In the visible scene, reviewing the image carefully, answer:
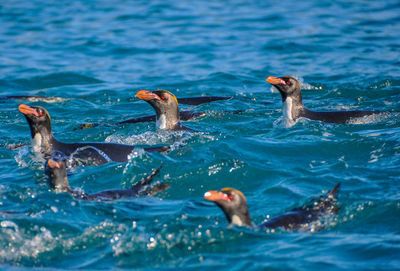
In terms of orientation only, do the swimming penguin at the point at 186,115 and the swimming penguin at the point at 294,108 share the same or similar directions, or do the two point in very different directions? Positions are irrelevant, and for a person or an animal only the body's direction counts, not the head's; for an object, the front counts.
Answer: same or similar directions

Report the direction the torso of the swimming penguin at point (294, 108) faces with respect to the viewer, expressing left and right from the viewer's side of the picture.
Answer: facing to the left of the viewer

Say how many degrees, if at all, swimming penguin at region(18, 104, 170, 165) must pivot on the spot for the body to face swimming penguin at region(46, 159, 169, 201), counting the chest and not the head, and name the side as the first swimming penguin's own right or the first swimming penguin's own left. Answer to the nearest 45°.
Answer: approximately 90° to the first swimming penguin's own left

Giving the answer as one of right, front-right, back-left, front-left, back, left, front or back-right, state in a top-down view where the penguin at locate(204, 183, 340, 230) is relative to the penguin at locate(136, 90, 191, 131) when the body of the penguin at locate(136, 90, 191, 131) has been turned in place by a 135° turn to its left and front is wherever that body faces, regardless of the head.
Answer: front-right

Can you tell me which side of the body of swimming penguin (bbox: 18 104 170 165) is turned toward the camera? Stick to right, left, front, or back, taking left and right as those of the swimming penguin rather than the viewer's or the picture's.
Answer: left

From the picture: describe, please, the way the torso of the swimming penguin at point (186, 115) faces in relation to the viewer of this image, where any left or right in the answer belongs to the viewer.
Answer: facing to the left of the viewer

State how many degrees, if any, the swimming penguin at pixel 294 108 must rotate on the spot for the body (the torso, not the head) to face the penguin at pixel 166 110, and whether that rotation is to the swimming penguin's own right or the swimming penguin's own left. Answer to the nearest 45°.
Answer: approximately 45° to the swimming penguin's own left

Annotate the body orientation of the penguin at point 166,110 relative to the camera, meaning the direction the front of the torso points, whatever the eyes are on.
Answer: to the viewer's left

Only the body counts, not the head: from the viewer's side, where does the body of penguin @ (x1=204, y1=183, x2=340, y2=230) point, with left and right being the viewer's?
facing to the left of the viewer

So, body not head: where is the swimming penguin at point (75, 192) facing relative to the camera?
to the viewer's left

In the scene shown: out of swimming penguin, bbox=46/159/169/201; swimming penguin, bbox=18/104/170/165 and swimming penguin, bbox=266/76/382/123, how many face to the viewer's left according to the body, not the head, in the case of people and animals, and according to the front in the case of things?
3
